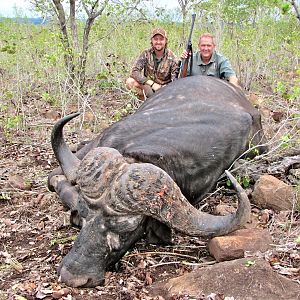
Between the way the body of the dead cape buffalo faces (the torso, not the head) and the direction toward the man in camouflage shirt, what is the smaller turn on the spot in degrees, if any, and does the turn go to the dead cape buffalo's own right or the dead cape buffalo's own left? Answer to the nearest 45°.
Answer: approximately 135° to the dead cape buffalo's own right

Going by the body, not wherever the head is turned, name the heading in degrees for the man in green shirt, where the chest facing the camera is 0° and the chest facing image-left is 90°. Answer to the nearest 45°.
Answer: approximately 0°

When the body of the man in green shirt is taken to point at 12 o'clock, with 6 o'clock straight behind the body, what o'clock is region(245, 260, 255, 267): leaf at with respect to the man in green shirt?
The leaf is roughly at 12 o'clock from the man in green shirt.

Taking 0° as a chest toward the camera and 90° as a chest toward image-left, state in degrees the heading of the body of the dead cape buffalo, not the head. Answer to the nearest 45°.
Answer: approximately 45°

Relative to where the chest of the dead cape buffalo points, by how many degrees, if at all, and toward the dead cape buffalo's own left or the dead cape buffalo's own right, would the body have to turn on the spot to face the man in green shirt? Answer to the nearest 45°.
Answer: approximately 135° to the dead cape buffalo's own right

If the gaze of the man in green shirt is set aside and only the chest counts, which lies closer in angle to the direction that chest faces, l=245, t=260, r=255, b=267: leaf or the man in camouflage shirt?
the leaf

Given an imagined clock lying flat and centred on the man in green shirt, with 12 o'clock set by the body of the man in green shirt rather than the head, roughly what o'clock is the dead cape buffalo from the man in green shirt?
The dead cape buffalo is roughly at 12 o'clock from the man in green shirt.

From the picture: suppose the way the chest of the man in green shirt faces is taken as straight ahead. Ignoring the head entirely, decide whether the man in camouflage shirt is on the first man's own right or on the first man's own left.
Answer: on the first man's own right
